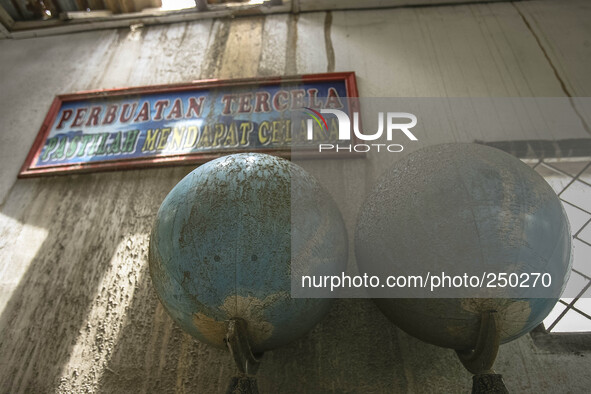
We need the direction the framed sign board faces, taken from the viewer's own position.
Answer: facing the viewer

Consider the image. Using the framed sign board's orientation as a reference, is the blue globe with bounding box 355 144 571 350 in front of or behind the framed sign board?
in front

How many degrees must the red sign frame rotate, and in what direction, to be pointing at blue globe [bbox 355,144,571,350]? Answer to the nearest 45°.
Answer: approximately 45° to its left
